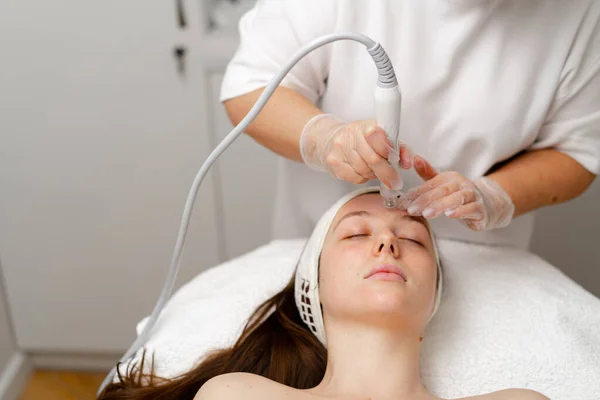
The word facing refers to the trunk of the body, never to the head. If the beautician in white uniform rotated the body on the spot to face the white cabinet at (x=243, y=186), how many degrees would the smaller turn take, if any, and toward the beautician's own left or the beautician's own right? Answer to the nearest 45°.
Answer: approximately 135° to the beautician's own right

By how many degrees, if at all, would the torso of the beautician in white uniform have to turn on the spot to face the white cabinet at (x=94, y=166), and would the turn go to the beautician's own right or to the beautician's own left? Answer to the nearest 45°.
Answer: approximately 135° to the beautician's own right

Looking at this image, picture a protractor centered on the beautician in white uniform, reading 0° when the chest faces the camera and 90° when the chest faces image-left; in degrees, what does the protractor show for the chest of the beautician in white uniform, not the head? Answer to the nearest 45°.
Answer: approximately 0°
